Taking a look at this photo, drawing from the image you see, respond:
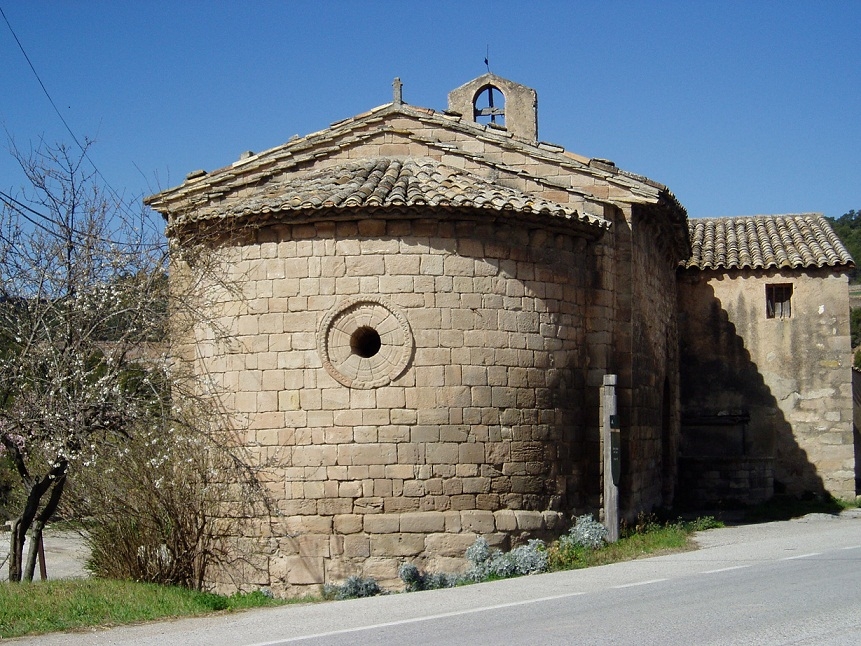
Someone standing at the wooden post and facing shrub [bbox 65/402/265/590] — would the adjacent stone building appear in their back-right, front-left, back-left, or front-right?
back-right

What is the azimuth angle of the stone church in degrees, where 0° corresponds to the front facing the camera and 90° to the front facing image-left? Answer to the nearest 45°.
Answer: approximately 180°

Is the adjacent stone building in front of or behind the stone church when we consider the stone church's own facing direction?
in front

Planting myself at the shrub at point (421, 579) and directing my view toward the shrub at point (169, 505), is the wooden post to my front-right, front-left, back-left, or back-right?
back-right
